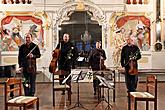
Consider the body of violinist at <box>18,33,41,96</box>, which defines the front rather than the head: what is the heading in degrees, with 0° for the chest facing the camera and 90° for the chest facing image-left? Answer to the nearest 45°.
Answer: approximately 0°

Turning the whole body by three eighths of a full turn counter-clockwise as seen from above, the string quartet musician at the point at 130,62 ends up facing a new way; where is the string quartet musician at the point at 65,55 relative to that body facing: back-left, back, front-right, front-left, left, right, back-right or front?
back-left

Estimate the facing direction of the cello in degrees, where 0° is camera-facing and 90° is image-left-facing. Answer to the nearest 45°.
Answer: approximately 45°

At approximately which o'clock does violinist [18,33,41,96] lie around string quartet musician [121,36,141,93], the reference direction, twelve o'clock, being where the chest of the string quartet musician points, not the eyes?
The violinist is roughly at 2 o'clock from the string quartet musician.

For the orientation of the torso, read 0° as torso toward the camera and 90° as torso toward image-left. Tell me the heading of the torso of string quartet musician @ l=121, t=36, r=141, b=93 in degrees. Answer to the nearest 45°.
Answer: approximately 0°

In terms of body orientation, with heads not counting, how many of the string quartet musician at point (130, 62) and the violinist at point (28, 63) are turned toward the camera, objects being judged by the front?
2
